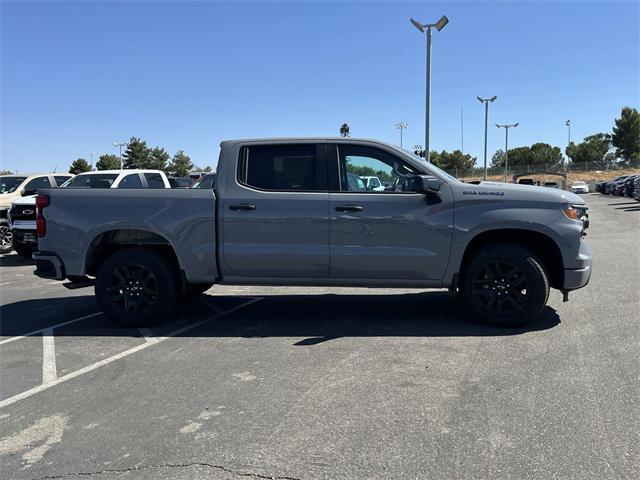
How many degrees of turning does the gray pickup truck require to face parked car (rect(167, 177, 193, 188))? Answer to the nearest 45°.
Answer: approximately 90° to its left

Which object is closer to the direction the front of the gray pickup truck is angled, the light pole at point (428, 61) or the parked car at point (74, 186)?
the light pole

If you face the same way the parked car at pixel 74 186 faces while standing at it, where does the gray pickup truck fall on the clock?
The gray pickup truck is roughly at 10 o'clock from the parked car.

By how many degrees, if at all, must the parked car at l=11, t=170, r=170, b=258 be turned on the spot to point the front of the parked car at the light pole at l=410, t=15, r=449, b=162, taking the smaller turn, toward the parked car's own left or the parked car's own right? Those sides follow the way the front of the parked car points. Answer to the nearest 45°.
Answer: approximately 180°

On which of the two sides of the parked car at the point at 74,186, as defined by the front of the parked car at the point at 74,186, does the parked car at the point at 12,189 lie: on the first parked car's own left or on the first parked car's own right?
on the first parked car's own right

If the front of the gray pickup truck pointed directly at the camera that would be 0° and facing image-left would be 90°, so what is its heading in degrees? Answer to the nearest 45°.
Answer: approximately 270°

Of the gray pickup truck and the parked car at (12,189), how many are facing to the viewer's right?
1

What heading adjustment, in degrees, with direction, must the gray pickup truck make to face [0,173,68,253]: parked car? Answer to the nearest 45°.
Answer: approximately 135° to its left

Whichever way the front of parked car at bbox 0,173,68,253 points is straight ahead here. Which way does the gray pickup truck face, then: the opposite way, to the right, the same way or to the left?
to the left

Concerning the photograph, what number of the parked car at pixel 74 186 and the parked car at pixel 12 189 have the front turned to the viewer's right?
0

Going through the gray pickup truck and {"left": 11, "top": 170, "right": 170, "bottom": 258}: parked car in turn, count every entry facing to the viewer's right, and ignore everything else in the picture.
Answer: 1

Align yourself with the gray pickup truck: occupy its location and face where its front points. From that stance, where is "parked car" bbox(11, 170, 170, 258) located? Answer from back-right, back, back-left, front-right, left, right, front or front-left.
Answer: back-left

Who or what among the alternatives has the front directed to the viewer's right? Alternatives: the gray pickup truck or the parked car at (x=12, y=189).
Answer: the gray pickup truck
